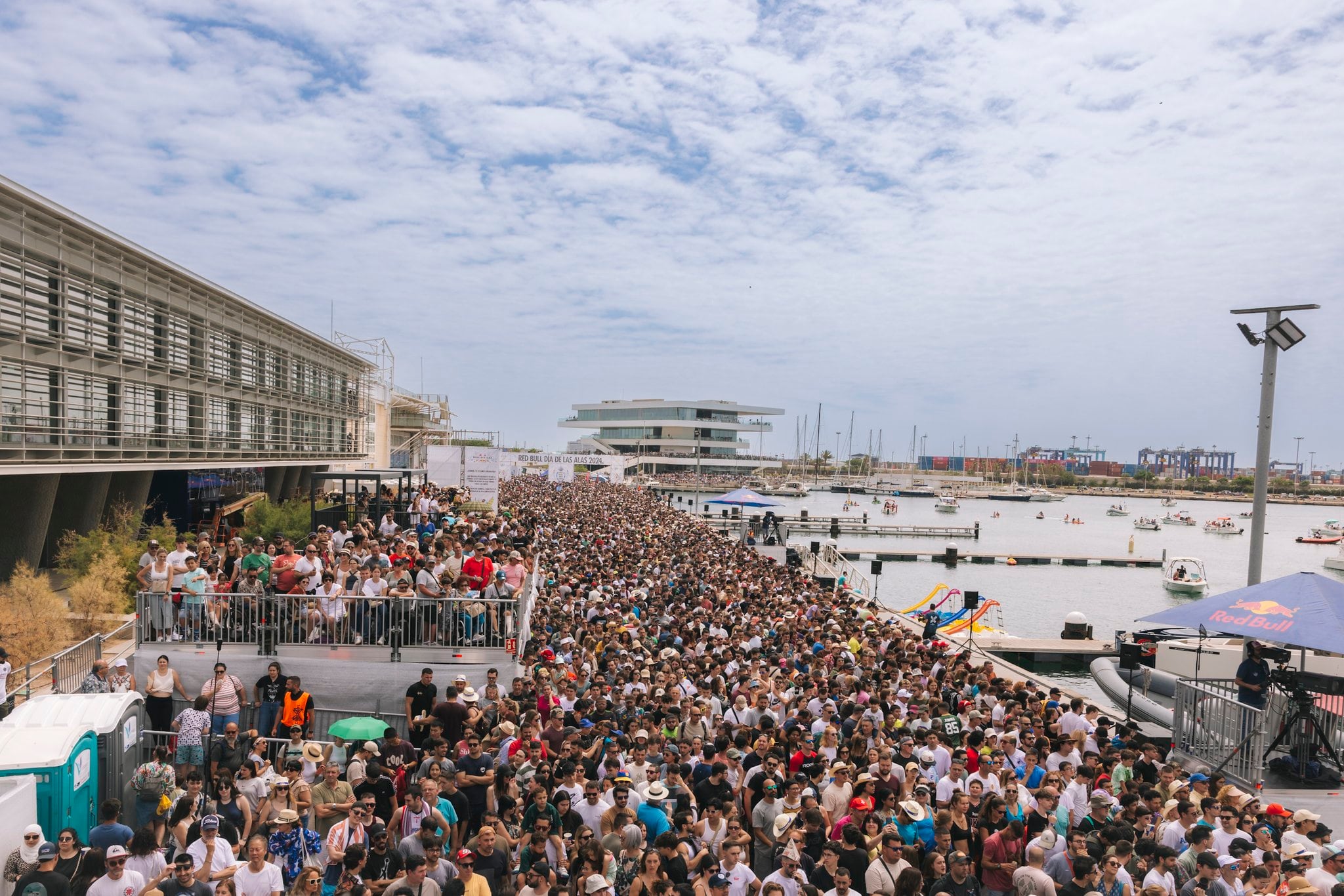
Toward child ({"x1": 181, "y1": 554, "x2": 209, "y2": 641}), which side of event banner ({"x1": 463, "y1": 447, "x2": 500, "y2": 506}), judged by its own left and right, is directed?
front

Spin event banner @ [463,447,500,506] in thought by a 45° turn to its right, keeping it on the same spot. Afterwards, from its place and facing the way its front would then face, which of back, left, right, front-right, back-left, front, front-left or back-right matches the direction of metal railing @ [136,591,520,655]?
front-left

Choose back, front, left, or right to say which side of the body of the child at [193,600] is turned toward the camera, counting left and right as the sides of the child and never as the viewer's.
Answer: front

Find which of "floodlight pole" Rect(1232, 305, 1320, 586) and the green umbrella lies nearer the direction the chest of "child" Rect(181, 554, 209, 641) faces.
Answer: the green umbrella

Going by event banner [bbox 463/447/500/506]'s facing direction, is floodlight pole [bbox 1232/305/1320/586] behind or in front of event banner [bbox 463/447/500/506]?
in front

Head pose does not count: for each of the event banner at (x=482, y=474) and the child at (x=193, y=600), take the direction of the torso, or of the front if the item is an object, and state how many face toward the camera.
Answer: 2

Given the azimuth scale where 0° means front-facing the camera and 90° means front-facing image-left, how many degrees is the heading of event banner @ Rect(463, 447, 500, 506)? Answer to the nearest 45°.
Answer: approximately 0°

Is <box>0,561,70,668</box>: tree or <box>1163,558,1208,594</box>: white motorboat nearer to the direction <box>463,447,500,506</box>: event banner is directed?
the tree

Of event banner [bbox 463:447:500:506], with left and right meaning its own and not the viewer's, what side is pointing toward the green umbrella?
front

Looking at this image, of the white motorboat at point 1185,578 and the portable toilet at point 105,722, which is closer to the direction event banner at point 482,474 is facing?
the portable toilet
